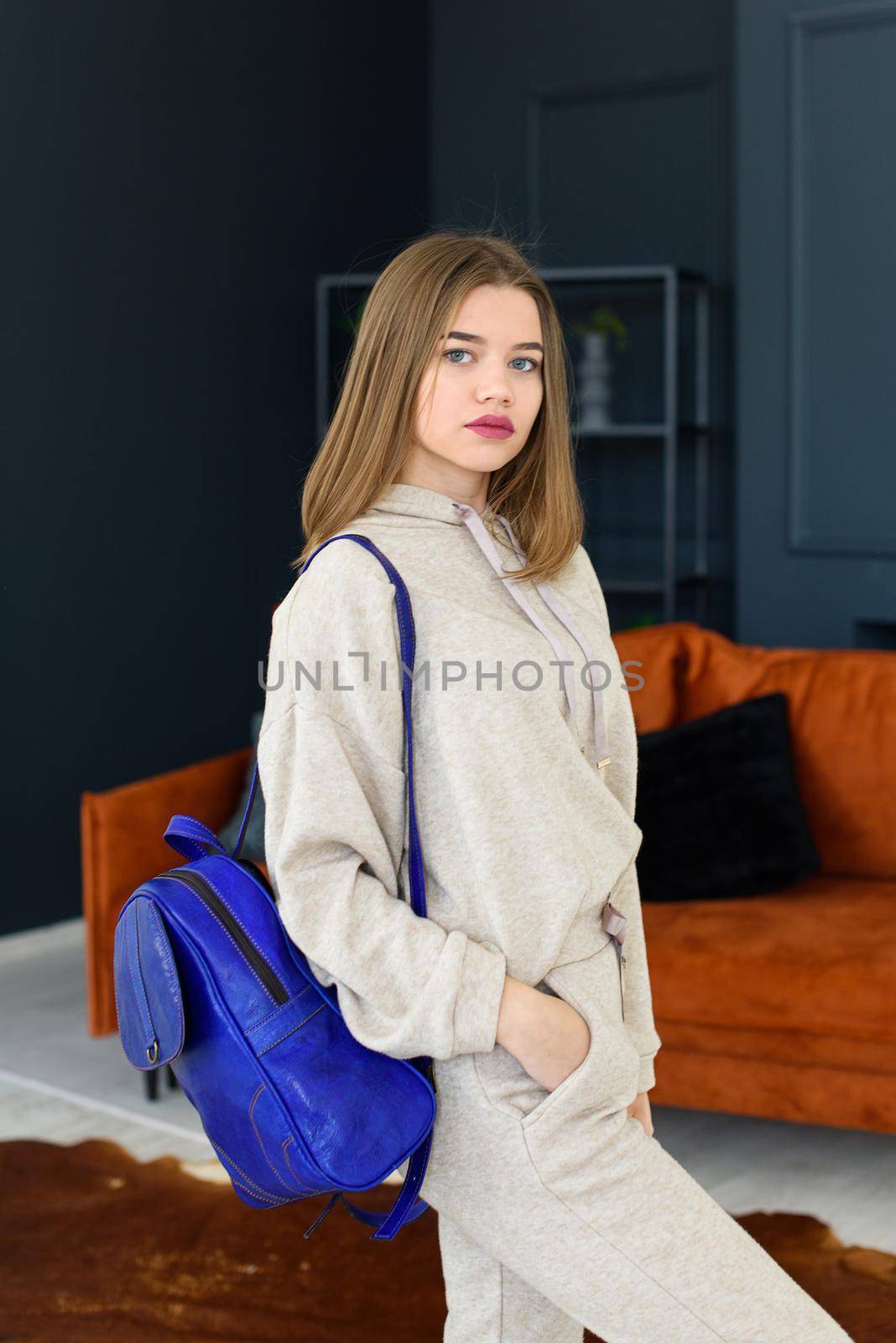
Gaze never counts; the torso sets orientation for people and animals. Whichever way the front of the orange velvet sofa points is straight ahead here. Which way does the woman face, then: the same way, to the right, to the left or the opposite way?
to the left

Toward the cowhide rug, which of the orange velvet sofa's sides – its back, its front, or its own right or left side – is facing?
front

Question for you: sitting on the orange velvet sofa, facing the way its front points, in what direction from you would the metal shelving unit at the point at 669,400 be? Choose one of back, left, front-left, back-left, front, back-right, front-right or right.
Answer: back-right

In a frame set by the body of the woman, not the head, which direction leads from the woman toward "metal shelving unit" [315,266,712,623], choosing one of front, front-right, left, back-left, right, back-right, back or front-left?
back-left

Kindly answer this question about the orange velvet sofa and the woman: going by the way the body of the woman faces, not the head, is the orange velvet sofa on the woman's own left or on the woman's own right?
on the woman's own left

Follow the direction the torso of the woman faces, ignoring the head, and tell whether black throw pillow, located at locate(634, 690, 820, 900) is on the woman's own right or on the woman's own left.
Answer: on the woman's own left

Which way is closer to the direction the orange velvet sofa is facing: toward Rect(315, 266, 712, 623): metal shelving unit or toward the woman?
the woman

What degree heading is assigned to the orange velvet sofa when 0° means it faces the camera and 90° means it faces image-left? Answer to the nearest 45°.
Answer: approximately 45°

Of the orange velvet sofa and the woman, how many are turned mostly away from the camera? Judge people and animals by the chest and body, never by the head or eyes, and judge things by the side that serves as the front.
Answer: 0

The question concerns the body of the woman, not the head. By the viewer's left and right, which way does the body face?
facing the viewer and to the right of the viewer
